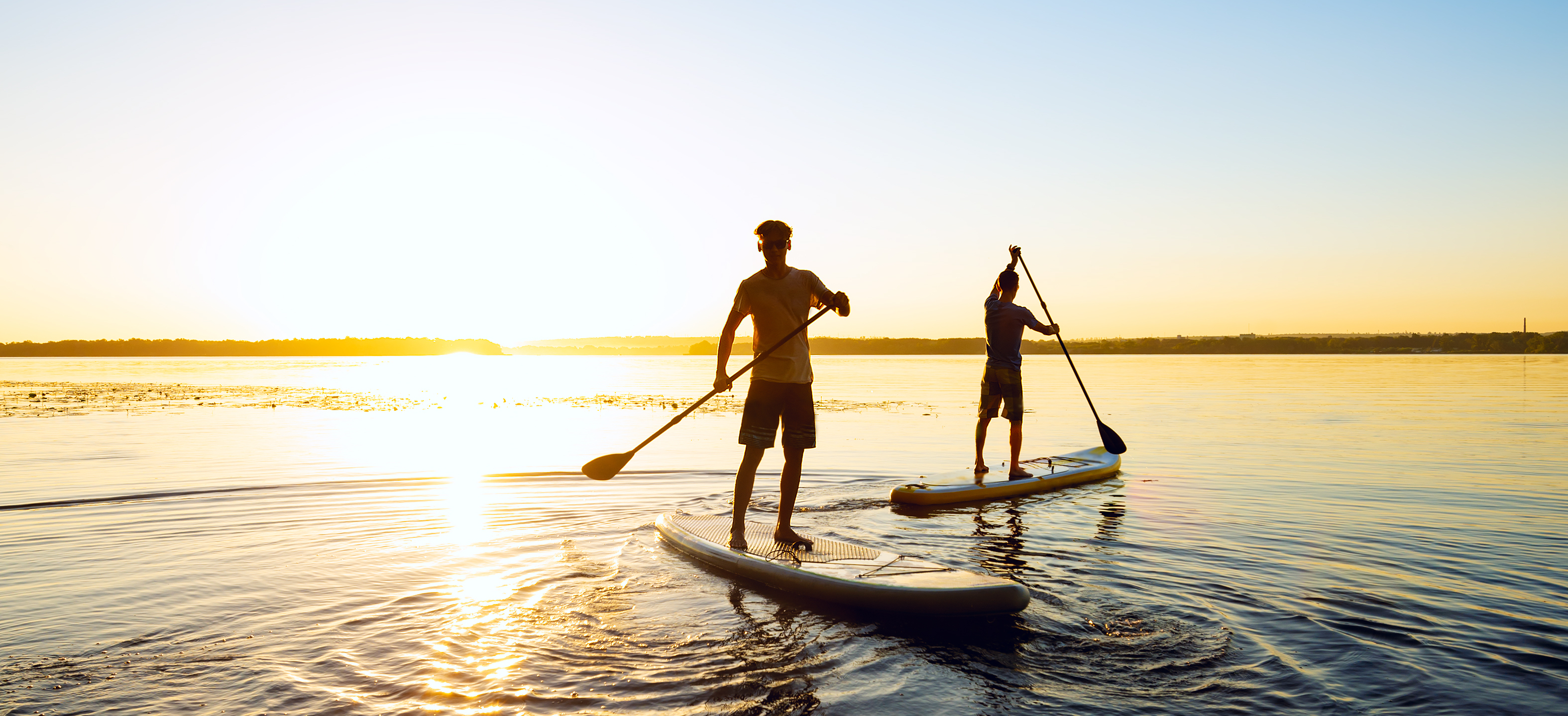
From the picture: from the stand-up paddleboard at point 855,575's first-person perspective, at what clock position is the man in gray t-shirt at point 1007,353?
The man in gray t-shirt is roughly at 8 o'clock from the stand-up paddleboard.

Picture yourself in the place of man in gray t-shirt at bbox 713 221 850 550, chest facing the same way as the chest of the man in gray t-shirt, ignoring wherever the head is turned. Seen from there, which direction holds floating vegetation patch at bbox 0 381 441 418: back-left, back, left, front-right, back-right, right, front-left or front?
back-right

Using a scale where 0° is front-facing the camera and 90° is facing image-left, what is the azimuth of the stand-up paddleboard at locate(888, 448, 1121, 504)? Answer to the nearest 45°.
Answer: approximately 225°

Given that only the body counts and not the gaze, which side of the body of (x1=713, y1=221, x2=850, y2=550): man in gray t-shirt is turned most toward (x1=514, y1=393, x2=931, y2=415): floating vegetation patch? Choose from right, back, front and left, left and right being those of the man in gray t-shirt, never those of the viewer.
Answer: back

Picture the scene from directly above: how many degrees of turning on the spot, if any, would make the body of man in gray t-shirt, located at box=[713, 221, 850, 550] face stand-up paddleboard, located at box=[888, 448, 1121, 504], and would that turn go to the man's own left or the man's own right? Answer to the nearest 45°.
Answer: approximately 135° to the man's own left

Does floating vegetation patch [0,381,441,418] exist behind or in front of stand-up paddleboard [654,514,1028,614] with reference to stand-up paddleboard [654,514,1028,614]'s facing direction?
behind

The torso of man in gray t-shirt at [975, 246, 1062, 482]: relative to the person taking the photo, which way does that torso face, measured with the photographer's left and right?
facing away from the viewer and to the right of the viewer

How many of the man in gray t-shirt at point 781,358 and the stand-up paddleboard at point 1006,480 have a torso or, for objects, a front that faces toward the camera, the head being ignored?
1

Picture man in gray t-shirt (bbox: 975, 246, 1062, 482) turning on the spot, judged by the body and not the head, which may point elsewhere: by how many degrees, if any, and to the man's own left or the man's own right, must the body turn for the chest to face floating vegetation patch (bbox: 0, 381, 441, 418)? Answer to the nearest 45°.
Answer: approximately 90° to the man's own left

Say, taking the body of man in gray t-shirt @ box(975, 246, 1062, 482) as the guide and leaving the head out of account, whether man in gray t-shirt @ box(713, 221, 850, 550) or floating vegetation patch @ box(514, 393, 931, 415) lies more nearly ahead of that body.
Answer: the floating vegetation patch
